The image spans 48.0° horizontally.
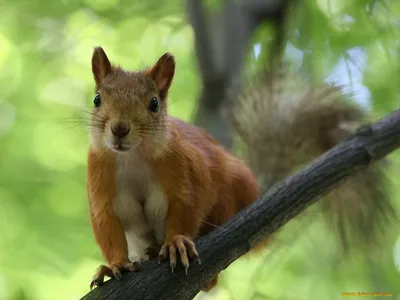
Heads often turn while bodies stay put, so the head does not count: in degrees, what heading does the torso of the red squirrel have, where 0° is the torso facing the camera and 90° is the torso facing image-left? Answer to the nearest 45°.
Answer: approximately 45°
